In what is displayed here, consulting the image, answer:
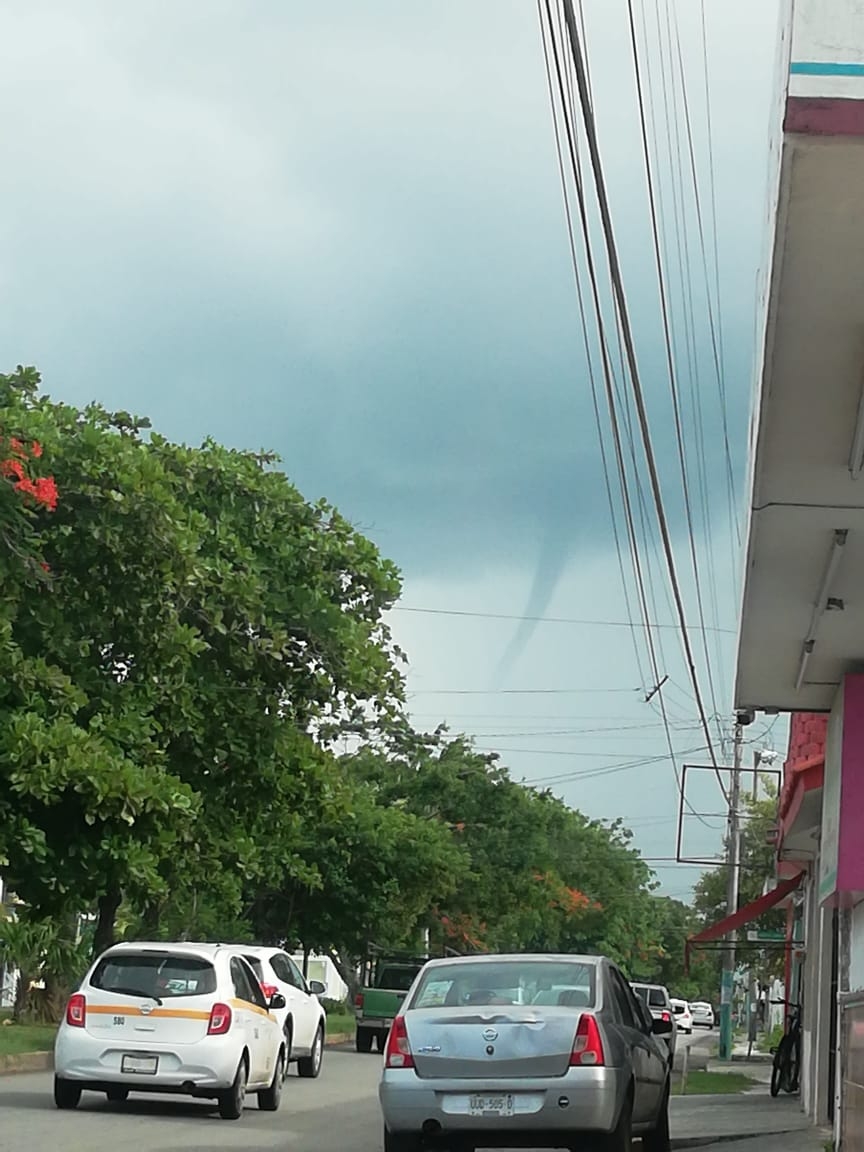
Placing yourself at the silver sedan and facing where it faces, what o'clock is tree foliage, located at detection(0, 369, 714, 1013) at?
The tree foliage is roughly at 11 o'clock from the silver sedan.

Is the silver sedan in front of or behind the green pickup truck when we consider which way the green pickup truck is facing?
behind

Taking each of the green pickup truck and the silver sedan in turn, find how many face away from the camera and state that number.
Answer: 2

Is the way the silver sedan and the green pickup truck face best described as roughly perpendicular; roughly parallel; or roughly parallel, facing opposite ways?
roughly parallel

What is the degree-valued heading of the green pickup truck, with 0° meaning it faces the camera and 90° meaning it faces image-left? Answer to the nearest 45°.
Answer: approximately 180°

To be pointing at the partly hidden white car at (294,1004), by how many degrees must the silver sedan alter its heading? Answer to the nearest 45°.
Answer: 0° — it already faces it

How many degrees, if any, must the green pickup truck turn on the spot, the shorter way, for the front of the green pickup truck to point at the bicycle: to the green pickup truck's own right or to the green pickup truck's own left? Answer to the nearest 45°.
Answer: approximately 135° to the green pickup truck's own right

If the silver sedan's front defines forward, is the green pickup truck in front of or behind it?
in front

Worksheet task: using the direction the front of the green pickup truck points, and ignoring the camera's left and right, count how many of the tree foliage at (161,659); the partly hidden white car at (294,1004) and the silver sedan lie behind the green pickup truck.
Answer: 3

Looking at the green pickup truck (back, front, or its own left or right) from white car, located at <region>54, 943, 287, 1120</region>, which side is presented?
back

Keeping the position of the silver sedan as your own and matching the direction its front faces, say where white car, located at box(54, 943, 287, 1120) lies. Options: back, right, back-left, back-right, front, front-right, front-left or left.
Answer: front-left

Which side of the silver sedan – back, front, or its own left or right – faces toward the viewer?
back

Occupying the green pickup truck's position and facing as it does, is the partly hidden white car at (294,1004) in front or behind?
behind
